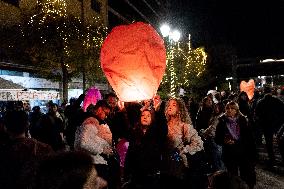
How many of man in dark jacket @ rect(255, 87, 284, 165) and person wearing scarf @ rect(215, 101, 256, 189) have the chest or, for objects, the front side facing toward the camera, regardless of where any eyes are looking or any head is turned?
1

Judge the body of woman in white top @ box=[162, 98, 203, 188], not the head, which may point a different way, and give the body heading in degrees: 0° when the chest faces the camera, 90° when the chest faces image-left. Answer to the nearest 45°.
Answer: approximately 45°

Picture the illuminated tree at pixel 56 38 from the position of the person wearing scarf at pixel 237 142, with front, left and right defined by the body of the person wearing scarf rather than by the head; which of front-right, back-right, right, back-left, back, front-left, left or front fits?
back-right

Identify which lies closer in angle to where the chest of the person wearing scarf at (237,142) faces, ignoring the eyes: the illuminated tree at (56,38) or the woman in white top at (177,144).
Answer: the woman in white top

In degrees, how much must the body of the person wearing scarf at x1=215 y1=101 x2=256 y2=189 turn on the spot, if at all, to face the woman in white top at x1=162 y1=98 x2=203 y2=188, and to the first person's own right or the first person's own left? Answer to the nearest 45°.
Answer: approximately 45° to the first person's own right

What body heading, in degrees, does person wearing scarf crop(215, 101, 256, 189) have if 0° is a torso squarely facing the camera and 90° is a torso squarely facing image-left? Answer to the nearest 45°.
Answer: approximately 0°
